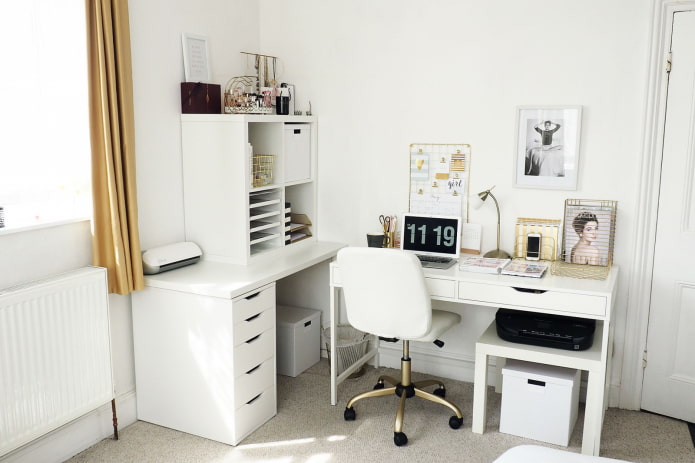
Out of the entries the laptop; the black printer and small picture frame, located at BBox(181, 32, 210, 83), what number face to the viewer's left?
0

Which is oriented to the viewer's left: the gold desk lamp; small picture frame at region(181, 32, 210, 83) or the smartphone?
the gold desk lamp

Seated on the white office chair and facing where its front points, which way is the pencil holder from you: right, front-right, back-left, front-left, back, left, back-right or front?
front-left

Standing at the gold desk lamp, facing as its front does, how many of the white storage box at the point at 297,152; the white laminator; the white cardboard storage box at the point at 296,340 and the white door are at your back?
1

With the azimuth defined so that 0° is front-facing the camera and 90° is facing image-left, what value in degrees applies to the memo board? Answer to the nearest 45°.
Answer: approximately 45°

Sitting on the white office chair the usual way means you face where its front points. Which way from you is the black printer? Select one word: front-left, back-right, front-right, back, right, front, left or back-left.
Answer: front-right

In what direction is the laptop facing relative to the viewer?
toward the camera

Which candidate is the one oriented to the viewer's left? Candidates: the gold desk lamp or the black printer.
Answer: the gold desk lamp

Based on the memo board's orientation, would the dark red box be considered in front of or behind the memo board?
in front

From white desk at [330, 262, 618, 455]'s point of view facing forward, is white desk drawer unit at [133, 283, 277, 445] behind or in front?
in front

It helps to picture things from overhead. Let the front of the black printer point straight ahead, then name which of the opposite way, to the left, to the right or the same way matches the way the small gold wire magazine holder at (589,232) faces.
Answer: the same way

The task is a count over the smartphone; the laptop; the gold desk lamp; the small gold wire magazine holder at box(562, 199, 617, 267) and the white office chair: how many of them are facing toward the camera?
3

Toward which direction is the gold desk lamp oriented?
to the viewer's left

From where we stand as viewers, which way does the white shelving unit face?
facing the viewer and to the right of the viewer

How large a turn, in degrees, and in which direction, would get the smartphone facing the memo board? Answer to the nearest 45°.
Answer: approximately 90° to its right
